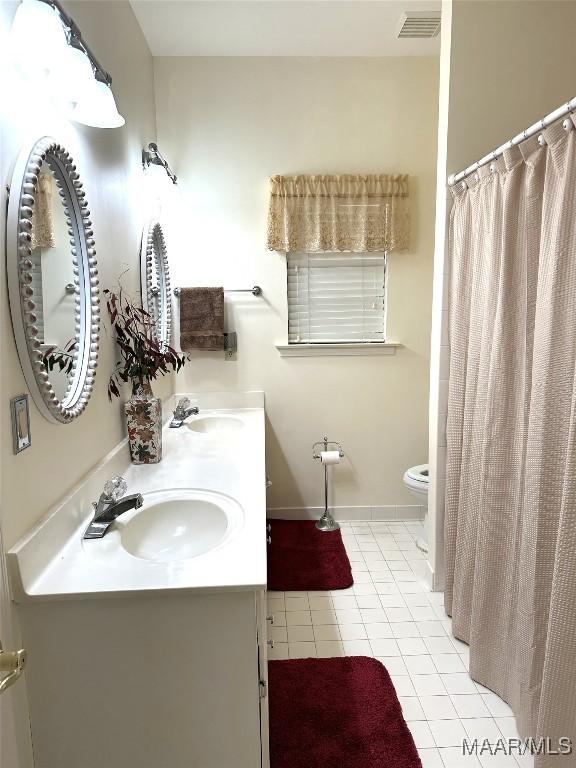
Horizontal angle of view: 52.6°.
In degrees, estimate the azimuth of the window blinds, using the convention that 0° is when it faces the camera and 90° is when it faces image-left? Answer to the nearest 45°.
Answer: approximately 0°

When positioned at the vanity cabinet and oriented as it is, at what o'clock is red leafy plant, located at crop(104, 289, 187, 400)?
The red leafy plant is roughly at 9 o'clock from the vanity cabinet.

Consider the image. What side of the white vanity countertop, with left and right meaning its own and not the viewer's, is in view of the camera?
right

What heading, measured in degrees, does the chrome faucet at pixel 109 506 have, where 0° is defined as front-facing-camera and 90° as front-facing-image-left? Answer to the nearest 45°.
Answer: approximately 270°

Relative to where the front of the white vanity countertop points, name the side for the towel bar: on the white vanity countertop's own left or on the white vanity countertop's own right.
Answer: on the white vanity countertop's own left

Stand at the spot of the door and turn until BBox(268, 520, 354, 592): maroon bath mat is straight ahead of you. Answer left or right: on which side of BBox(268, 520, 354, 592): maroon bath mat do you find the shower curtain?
right

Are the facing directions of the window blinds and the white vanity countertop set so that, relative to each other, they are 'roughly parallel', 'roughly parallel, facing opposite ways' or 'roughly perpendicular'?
roughly perpendicular

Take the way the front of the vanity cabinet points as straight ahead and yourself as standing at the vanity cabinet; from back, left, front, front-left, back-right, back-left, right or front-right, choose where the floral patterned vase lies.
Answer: left

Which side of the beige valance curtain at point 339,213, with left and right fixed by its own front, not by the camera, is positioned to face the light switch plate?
front

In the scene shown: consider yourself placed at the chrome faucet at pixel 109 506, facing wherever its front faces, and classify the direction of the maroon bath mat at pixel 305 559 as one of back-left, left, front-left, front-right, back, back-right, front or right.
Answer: front-left

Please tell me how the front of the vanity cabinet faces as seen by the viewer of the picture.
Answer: facing to the right of the viewer

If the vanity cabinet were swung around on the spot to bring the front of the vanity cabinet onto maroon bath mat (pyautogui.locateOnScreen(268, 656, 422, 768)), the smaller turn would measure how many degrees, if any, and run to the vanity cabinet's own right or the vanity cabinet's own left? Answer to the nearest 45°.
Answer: approximately 45° to the vanity cabinet's own left

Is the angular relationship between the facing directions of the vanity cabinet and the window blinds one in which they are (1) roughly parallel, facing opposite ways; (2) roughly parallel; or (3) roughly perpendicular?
roughly perpendicular
